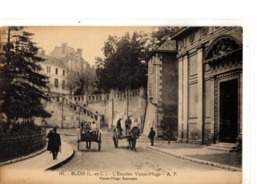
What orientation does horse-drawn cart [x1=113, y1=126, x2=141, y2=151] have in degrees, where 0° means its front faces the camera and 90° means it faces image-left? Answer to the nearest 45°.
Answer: approximately 315°
